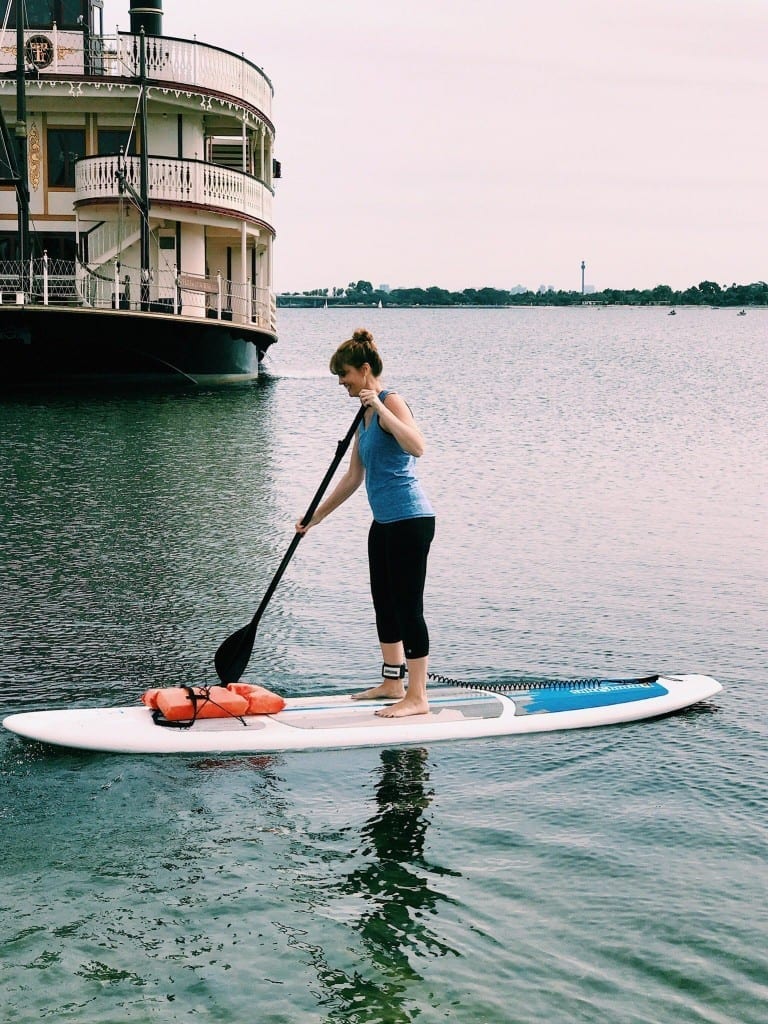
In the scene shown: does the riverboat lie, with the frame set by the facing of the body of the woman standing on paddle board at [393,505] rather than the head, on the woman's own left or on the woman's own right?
on the woman's own right

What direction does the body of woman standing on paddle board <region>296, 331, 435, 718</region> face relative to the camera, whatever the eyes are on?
to the viewer's left

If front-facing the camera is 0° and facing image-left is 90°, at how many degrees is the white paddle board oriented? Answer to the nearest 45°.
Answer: approximately 90°

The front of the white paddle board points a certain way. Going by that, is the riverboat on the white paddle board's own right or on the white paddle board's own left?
on the white paddle board's own right
